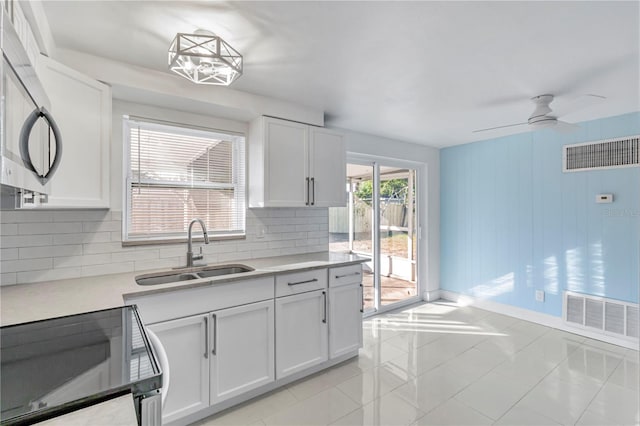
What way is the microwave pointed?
to the viewer's right

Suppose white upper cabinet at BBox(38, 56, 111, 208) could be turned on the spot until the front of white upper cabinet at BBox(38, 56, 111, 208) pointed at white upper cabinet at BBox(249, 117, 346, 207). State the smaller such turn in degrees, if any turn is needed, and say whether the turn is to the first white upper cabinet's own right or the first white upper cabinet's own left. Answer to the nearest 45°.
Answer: approximately 45° to the first white upper cabinet's own left

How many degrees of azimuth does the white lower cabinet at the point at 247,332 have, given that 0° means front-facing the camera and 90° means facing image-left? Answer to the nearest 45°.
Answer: approximately 315°

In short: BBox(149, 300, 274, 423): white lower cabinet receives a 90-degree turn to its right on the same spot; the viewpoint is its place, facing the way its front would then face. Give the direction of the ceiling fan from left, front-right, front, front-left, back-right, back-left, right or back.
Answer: back-left

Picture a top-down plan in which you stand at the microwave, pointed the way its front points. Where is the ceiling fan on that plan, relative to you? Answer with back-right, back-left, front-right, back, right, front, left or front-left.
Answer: front

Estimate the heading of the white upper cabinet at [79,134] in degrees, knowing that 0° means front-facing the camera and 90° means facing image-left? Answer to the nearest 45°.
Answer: approximately 315°

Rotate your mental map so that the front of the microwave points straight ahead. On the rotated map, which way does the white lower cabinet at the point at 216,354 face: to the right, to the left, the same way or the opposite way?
to the right

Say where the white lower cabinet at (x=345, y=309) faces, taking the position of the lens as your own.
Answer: facing the viewer and to the right of the viewer

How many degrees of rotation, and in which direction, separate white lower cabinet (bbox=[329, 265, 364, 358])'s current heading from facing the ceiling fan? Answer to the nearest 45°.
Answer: approximately 45° to its left

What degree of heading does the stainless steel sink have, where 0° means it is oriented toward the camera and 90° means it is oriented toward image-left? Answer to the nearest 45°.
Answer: approximately 315°

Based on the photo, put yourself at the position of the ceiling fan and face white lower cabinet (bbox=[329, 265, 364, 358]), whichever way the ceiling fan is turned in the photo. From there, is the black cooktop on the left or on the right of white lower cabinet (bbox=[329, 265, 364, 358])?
left

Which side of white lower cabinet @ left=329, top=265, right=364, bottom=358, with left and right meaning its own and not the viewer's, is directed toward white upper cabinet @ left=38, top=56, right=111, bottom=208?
right
